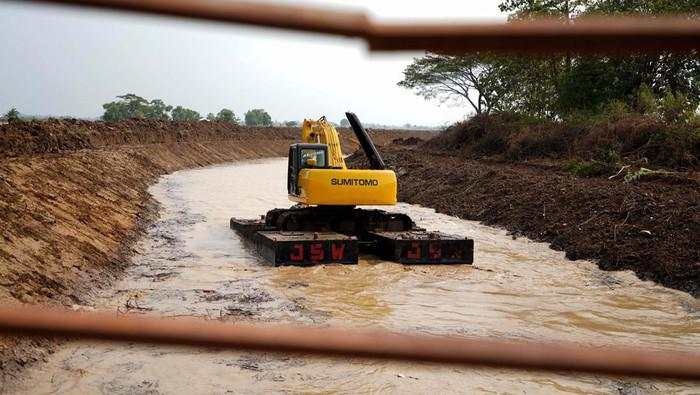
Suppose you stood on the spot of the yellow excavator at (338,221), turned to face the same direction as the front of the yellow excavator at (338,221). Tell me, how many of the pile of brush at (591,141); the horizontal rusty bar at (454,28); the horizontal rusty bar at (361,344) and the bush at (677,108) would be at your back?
2

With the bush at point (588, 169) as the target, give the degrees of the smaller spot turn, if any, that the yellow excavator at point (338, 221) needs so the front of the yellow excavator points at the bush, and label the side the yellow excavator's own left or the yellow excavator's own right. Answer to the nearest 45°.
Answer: approximately 45° to the yellow excavator's own right

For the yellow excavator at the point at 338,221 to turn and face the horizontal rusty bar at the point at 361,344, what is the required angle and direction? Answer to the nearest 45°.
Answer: approximately 180°

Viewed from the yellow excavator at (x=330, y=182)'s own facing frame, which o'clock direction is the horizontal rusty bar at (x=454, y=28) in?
The horizontal rusty bar is roughly at 6 o'clock from the yellow excavator.

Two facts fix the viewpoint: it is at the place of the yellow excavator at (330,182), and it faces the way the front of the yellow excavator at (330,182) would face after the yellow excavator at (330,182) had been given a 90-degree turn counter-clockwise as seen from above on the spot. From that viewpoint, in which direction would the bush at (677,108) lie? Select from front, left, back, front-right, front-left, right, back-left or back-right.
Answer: back-right

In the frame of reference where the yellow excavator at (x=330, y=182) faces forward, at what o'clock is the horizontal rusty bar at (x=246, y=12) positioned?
The horizontal rusty bar is roughly at 6 o'clock from the yellow excavator.

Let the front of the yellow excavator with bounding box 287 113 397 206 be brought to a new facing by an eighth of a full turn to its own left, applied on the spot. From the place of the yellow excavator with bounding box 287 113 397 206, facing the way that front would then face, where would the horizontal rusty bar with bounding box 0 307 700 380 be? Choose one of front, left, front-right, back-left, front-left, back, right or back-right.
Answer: back-left

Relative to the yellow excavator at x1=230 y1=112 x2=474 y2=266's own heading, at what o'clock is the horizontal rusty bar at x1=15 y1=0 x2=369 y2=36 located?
The horizontal rusty bar is roughly at 6 o'clock from the yellow excavator.

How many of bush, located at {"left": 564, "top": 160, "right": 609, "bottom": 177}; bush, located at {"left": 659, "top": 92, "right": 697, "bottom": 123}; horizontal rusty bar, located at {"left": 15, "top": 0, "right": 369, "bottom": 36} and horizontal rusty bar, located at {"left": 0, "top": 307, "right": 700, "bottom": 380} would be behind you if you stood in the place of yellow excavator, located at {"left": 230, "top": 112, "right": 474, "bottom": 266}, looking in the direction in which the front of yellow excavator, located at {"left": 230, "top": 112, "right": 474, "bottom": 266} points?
2

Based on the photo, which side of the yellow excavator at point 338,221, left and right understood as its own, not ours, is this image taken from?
back

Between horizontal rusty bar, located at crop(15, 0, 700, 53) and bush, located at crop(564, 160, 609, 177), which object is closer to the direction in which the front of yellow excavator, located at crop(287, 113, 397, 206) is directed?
the bush

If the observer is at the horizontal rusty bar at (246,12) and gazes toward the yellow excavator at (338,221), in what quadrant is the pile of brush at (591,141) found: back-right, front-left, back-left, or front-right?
front-right

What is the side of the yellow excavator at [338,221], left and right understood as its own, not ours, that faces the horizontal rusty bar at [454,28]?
back

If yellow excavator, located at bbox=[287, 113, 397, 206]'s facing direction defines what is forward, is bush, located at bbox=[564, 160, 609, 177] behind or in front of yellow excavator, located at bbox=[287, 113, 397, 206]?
in front
